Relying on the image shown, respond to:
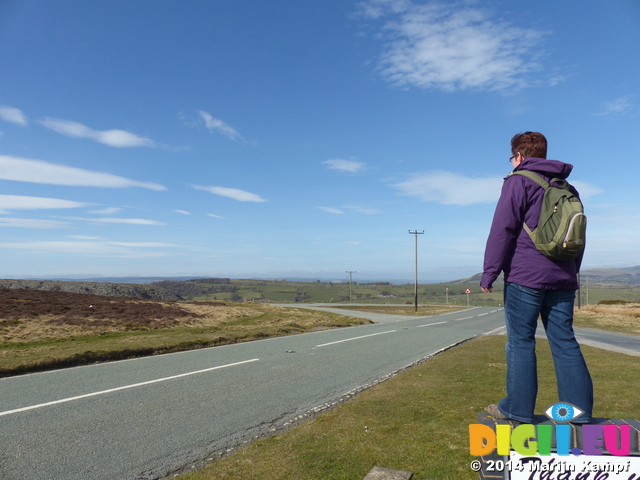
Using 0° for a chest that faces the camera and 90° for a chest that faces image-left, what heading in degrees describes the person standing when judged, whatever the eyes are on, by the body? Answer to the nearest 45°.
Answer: approximately 135°

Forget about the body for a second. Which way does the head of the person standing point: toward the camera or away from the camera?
away from the camera
